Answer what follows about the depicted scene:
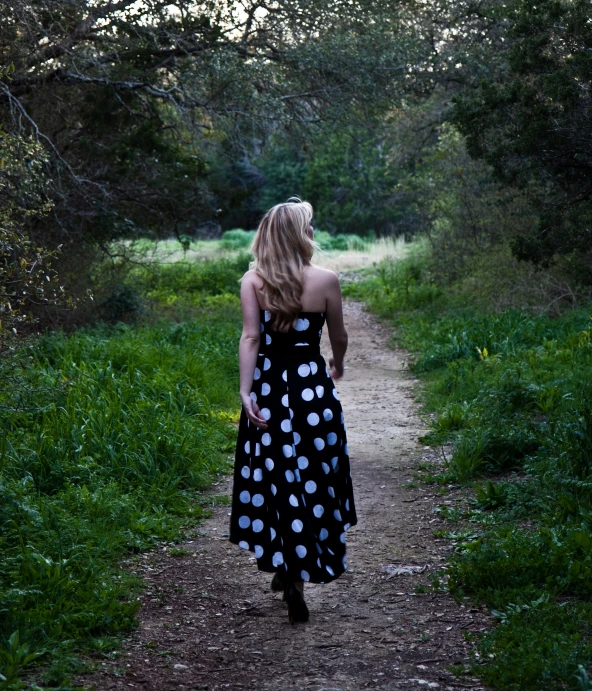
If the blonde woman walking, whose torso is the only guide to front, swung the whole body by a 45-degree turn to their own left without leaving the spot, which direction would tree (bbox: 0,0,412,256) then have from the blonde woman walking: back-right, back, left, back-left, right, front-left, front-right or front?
front-right

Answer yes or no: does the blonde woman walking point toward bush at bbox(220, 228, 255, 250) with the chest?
yes

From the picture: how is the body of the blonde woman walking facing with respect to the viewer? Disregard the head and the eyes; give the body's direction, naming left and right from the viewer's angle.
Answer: facing away from the viewer

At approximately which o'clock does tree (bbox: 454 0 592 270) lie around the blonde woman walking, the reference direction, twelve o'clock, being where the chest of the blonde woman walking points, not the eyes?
The tree is roughly at 1 o'clock from the blonde woman walking.

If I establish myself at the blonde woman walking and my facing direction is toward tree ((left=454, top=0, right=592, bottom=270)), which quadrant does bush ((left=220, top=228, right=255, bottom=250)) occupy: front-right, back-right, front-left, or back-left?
front-left
